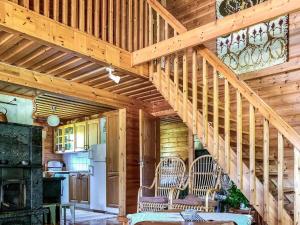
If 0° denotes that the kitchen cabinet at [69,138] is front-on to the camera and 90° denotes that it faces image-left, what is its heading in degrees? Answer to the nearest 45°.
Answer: approximately 45°

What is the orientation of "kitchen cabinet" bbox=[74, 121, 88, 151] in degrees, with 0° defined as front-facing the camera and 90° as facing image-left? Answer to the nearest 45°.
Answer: approximately 45°

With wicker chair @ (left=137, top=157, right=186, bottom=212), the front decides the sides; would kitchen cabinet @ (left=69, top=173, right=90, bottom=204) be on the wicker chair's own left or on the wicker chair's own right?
on the wicker chair's own right

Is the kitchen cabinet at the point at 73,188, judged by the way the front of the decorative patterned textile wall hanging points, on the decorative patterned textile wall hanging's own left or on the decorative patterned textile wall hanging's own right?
on the decorative patterned textile wall hanging's own right

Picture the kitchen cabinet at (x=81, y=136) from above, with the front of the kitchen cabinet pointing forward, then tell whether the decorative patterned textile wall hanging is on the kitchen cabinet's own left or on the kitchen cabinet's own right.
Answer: on the kitchen cabinet's own left

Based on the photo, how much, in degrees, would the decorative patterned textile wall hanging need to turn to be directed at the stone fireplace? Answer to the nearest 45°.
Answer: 0° — it already faces it

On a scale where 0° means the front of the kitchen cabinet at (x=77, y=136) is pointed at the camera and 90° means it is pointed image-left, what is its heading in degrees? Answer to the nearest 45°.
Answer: approximately 45°
